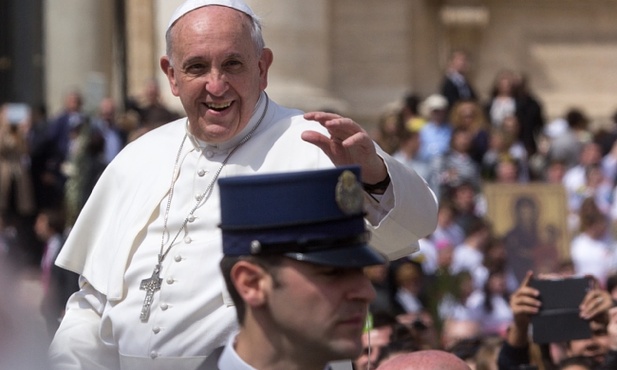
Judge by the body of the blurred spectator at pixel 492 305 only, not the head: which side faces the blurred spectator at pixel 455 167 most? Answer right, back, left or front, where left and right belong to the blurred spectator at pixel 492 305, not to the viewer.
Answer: back

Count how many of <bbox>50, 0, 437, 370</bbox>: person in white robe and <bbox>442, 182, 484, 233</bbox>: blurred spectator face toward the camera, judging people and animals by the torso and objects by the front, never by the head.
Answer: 2

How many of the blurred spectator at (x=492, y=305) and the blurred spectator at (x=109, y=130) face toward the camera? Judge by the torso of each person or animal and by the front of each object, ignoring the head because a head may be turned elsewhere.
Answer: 2

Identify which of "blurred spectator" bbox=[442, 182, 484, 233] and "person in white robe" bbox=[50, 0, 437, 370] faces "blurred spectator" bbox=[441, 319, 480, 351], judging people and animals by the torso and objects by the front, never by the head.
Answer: "blurred spectator" bbox=[442, 182, 484, 233]

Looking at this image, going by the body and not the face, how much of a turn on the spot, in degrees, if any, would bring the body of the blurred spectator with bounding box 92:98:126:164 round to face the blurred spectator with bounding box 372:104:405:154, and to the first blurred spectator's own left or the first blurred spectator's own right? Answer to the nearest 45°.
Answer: approximately 90° to the first blurred spectator's own left

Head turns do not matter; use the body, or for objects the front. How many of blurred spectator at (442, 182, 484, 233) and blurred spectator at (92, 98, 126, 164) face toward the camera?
2

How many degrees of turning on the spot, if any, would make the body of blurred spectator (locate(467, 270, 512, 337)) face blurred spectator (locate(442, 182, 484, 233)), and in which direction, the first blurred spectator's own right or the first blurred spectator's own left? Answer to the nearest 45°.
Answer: approximately 180°

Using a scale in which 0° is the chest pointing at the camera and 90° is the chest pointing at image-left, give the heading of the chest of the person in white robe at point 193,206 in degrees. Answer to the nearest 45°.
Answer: approximately 0°
